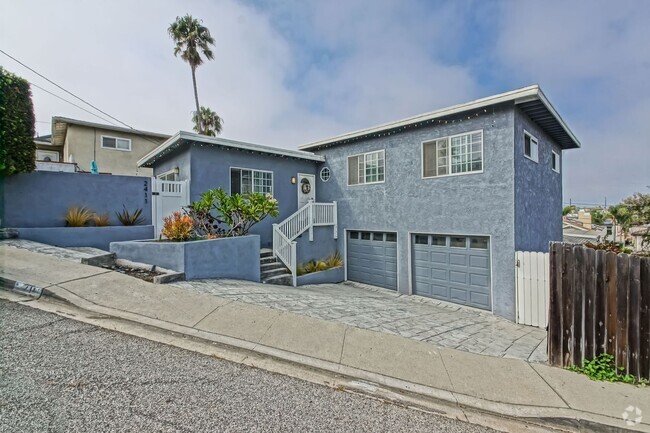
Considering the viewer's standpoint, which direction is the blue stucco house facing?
facing the viewer and to the left of the viewer

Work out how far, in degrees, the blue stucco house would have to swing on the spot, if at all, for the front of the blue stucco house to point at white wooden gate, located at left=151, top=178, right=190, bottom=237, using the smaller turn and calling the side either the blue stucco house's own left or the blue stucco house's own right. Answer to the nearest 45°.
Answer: approximately 45° to the blue stucco house's own right

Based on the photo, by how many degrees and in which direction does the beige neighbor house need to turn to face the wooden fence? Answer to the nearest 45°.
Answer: approximately 45° to its left

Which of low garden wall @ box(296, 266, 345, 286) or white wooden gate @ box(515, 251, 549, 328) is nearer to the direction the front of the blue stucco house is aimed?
the low garden wall

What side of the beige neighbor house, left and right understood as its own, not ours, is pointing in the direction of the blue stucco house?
left

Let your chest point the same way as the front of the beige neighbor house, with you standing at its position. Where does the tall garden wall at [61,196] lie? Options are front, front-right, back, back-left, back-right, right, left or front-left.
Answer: front-left

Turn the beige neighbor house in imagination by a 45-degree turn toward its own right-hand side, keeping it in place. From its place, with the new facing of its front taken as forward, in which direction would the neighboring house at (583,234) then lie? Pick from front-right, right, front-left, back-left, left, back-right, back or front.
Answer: back-left

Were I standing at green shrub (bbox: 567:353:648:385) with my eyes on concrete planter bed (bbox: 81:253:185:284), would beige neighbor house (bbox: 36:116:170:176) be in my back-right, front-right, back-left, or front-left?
front-right

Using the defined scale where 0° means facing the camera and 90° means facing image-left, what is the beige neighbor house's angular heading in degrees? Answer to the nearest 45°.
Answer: approximately 45°

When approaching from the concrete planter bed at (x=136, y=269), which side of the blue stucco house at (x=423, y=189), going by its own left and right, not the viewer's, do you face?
front

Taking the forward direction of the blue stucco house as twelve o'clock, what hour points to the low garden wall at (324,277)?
The low garden wall is roughly at 2 o'clock from the blue stucco house.

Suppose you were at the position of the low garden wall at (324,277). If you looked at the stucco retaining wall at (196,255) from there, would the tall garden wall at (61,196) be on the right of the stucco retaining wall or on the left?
right

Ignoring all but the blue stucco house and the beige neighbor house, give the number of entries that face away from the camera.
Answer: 0

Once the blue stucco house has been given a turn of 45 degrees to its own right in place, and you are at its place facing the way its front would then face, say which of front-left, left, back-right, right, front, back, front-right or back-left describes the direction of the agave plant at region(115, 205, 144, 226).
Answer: front
